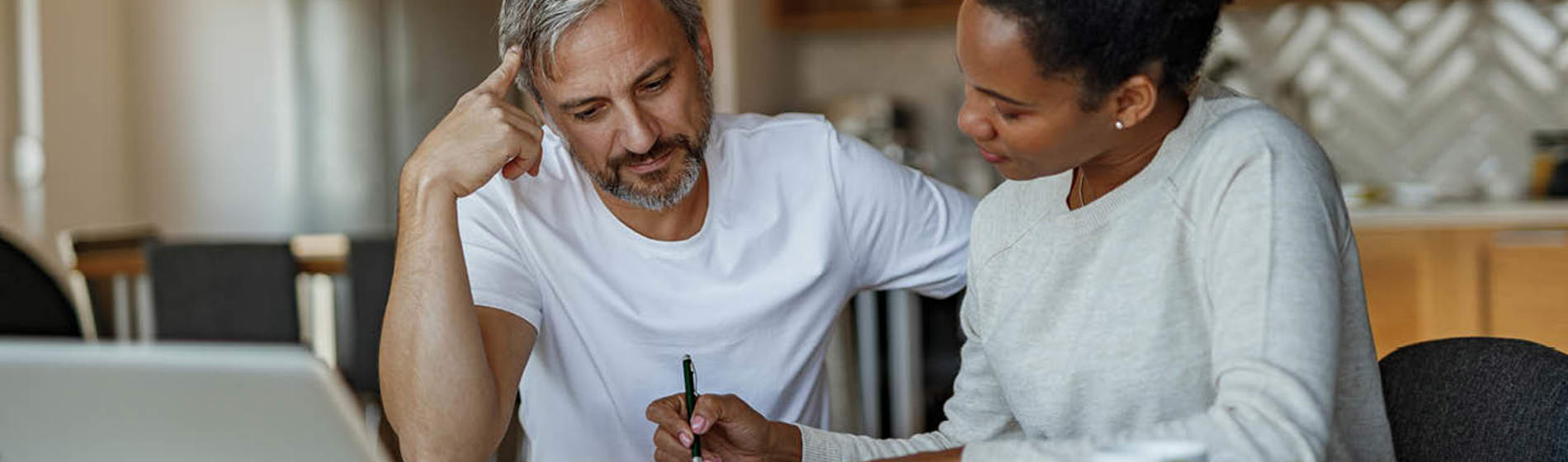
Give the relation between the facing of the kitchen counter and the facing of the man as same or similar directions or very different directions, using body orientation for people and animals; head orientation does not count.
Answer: same or similar directions

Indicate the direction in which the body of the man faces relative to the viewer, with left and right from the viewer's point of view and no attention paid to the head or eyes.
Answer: facing the viewer

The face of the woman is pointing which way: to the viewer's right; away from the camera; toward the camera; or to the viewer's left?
to the viewer's left

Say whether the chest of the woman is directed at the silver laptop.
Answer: yes

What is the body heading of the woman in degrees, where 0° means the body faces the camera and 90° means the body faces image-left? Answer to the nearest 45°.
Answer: approximately 45°

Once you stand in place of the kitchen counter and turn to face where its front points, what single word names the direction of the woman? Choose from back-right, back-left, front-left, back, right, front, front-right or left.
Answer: front

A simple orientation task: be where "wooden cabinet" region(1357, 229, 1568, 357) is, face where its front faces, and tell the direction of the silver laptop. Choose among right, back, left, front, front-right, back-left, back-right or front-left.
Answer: front

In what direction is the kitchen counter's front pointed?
toward the camera

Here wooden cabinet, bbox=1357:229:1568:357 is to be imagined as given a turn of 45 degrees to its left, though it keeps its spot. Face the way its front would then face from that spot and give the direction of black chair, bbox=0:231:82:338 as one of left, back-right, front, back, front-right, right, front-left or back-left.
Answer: right

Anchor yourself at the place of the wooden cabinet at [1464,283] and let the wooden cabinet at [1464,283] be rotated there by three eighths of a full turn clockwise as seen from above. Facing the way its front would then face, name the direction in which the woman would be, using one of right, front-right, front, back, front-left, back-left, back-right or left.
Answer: back-left

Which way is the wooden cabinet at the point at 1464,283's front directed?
toward the camera

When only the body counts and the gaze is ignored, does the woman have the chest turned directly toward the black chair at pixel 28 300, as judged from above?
no

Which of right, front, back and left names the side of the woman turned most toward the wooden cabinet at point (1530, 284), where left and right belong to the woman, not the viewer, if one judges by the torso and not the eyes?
back

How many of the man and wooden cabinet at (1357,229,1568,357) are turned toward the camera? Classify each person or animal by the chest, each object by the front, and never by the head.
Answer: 2

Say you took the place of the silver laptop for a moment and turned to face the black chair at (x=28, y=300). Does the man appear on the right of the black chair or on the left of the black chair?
right
